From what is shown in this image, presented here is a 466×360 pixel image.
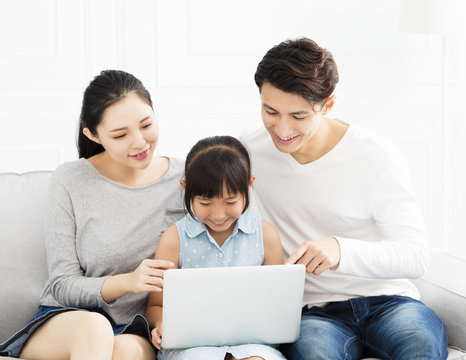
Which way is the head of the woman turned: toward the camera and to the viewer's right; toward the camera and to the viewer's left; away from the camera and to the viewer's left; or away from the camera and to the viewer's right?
toward the camera and to the viewer's right

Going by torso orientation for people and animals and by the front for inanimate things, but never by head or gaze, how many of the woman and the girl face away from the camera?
0

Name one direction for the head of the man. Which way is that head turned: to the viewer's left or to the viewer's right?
to the viewer's left
